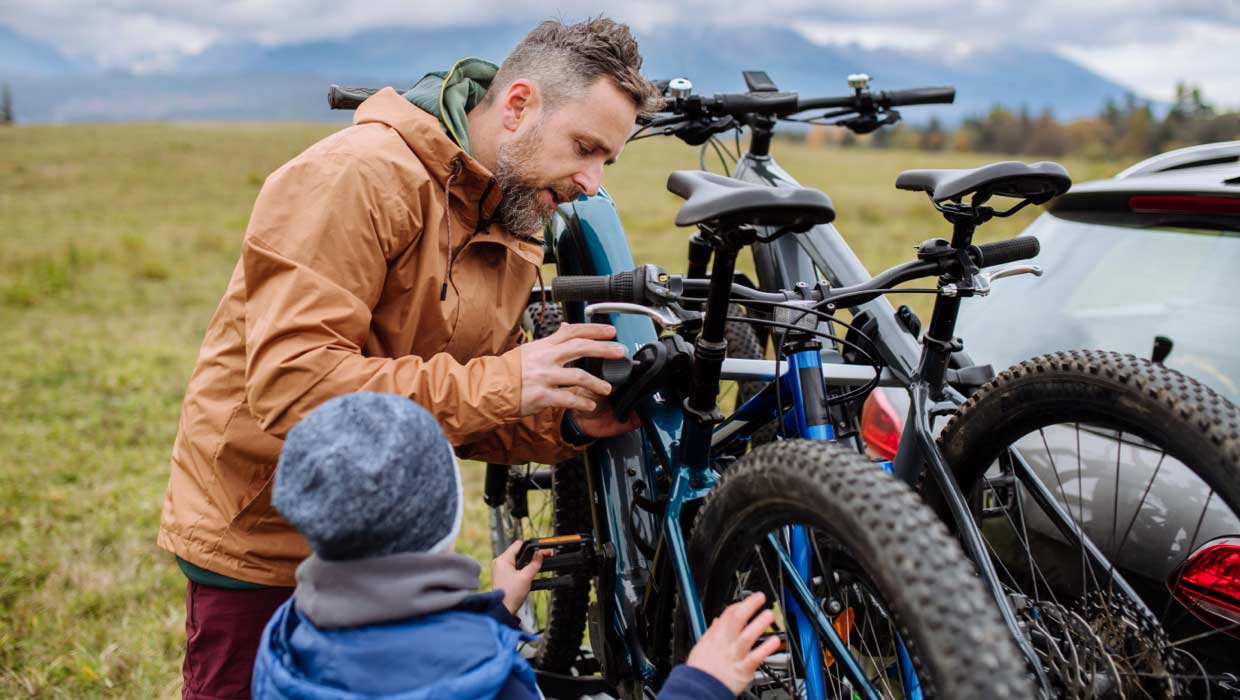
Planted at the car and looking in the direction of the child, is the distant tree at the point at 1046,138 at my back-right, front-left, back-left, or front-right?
back-right

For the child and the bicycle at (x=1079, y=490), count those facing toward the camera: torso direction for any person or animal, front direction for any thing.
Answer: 0

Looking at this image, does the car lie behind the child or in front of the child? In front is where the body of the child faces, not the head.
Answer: in front

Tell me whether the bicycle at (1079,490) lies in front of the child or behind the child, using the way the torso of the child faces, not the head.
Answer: in front

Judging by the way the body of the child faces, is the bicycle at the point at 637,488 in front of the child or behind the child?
in front

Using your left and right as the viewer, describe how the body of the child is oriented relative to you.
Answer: facing away from the viewer and to the right of the viewer

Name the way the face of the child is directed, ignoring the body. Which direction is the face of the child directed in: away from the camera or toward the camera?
away from the camera

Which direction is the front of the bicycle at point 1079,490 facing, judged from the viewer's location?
facing away from the viewer and to the left of the viewer
